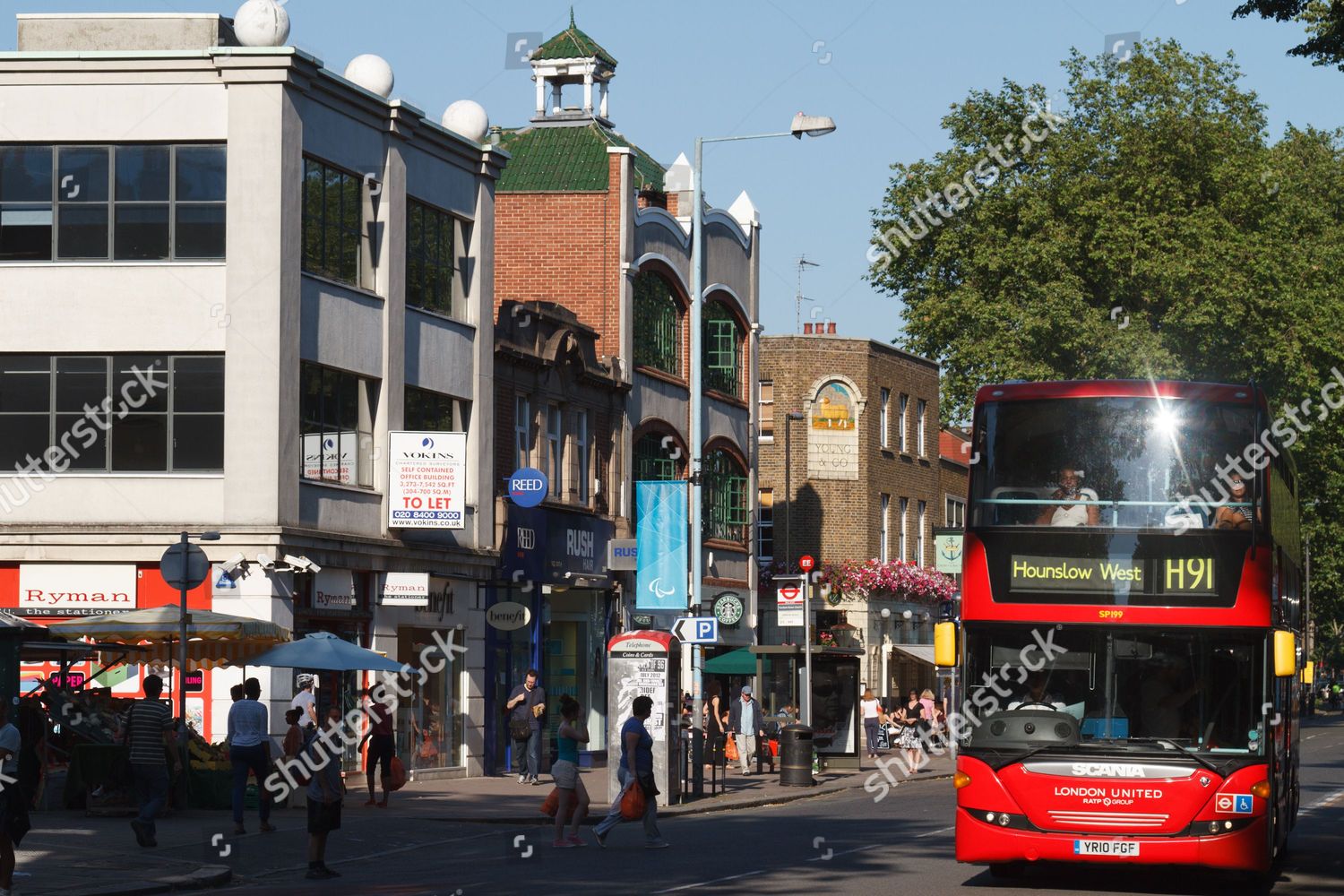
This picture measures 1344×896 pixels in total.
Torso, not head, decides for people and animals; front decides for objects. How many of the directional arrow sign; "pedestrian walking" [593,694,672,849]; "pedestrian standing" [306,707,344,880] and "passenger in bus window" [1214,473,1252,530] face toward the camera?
2

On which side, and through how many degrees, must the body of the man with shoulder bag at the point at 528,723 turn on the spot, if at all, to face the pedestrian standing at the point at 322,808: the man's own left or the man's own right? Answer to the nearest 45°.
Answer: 0° — they already face them

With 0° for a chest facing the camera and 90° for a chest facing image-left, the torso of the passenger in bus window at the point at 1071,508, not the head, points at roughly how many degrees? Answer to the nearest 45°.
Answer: approximately 0°

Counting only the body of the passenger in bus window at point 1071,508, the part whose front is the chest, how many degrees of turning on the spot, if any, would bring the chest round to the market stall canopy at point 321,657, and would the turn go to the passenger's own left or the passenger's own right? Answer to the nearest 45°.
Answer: approximately 135° to the passenger's own right

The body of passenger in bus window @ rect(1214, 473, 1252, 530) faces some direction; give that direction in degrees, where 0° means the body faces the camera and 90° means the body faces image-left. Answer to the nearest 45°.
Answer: approximately 0°
